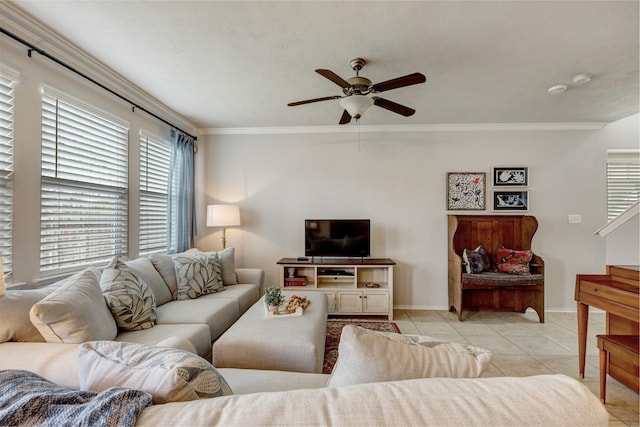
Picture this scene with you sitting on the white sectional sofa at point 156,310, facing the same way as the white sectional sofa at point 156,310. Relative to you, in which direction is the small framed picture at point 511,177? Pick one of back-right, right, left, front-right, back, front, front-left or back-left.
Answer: front-left

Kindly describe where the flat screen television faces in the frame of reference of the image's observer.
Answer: facing the viewer

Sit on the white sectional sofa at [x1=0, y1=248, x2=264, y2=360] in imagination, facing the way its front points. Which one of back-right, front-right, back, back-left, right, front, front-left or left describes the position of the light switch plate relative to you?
front-left

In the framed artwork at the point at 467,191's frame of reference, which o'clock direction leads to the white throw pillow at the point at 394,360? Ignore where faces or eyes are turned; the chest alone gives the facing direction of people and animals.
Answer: The white throw pillow is roughly at 12 o'clock from the framed artwork.

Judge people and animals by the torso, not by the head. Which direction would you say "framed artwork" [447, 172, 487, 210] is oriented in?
toward the camera

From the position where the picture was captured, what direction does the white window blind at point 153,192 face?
facing the viewer and to the right of the viewer

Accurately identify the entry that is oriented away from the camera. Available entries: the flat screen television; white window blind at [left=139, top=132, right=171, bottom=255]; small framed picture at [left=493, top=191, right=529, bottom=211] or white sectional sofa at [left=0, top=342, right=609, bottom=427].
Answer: the white sectional sofa

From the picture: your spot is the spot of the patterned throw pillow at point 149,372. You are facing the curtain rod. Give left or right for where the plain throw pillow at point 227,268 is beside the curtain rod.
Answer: right

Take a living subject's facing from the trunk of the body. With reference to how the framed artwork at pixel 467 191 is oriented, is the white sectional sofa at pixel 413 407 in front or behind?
in front

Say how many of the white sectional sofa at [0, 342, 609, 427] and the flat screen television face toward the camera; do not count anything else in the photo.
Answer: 1

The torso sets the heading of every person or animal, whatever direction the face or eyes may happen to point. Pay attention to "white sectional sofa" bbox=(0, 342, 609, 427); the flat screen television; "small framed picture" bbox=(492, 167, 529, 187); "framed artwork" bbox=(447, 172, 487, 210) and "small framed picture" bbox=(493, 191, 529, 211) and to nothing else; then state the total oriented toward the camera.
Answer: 4

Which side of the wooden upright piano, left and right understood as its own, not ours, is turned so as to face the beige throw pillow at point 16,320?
front

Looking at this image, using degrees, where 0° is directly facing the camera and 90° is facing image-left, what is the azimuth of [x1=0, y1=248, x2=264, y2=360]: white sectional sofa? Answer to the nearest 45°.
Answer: approximately 315°

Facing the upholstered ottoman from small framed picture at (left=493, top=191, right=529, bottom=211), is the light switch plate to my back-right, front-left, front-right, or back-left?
back-left

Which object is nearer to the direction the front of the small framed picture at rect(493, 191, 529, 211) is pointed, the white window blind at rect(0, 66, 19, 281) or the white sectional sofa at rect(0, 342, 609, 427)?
the white sectional sofa

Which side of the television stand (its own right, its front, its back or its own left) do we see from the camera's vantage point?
front

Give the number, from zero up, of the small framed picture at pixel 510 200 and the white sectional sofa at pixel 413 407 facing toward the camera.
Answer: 1

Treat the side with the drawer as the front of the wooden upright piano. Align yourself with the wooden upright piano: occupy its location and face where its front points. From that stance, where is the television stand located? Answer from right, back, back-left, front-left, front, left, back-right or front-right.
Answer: front-right

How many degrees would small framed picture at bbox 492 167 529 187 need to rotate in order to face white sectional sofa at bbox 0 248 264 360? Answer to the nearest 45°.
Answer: approximately 45° to its right
